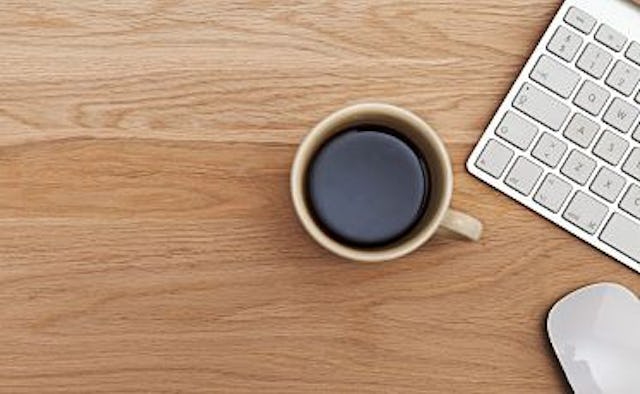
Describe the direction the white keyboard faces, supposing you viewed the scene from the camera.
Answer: facing the viewer and to the left of the viewer

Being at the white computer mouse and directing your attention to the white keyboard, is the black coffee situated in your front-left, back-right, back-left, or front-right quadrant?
front-left
